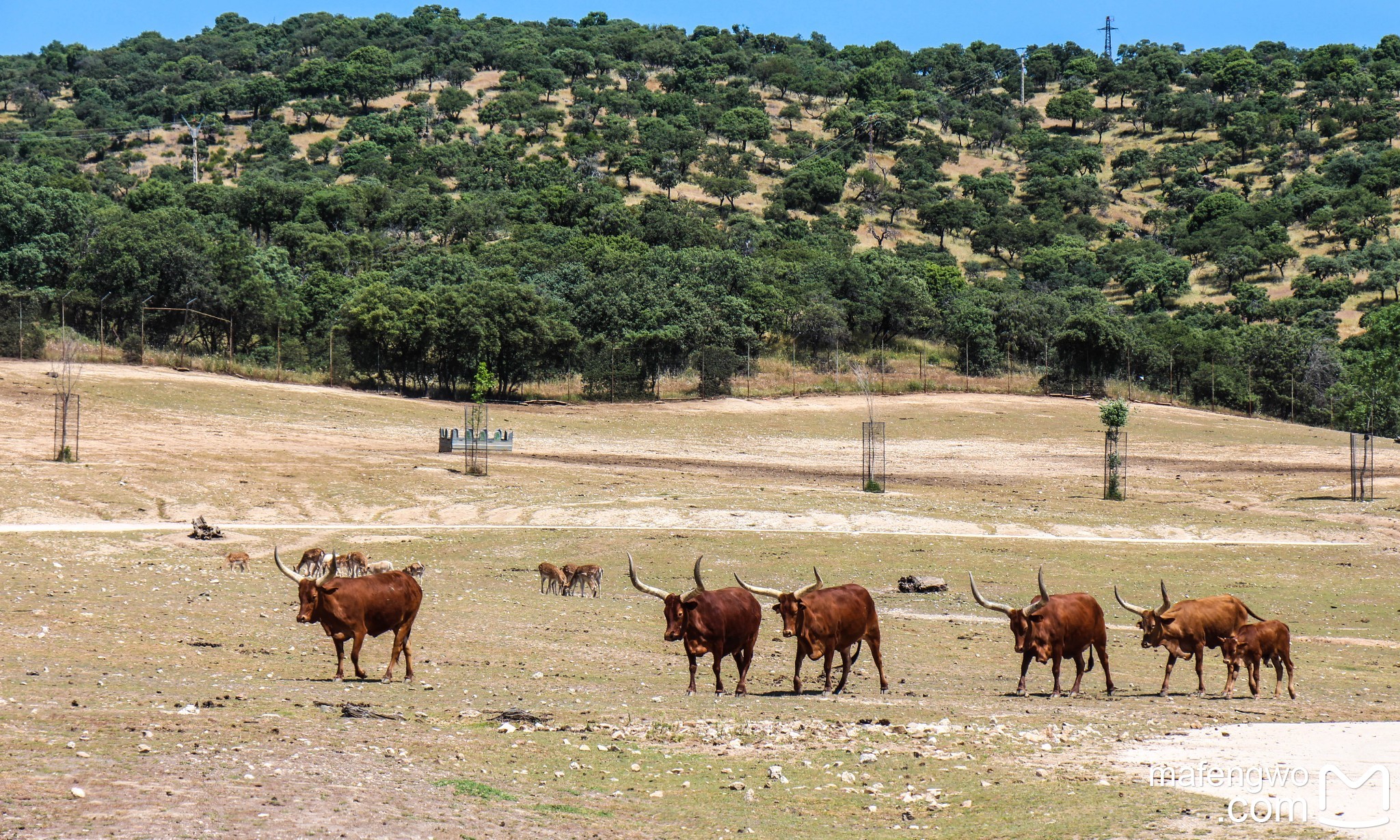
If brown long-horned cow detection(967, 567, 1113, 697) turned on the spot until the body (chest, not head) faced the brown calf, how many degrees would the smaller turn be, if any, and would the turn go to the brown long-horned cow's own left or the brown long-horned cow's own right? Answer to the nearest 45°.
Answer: approximately 180°

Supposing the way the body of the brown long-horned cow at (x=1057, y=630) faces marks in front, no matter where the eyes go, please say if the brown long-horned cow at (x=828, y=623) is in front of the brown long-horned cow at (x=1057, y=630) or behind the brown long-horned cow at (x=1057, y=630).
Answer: in front

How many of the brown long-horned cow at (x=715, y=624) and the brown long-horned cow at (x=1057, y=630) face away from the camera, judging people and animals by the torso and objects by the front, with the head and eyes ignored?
0

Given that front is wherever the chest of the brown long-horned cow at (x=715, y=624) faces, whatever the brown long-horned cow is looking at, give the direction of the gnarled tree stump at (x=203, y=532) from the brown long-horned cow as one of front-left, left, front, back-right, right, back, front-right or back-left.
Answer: right

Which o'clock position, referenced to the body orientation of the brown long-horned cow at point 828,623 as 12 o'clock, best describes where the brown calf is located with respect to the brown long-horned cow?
The brown calf is roughly at 7 o'clock from the brown long-horned cow.

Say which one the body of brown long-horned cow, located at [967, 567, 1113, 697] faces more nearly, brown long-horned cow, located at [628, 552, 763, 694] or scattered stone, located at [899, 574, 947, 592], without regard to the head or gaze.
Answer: the brown long-horned cow

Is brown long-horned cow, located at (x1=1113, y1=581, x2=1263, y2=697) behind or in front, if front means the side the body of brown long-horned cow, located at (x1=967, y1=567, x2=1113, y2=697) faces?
behind

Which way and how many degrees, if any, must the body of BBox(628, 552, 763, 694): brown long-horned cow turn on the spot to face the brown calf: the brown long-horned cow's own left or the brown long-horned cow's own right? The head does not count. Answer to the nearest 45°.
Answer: approximately 135° to the brown long-horned cow's own left

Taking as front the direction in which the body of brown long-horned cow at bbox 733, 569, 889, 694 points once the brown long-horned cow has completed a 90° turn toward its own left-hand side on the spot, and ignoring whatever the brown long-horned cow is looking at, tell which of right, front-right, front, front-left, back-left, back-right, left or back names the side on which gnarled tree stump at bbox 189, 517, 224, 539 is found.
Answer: back

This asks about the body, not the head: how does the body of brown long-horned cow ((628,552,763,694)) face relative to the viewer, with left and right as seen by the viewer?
facing the viewer and to the left of the viewer

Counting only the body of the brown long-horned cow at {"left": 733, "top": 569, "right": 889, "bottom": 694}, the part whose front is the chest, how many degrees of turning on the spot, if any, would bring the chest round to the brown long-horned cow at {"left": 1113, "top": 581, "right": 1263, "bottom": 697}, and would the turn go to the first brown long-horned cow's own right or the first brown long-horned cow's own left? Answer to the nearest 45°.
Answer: approximately 135° to the first brown long-horned cow's own left

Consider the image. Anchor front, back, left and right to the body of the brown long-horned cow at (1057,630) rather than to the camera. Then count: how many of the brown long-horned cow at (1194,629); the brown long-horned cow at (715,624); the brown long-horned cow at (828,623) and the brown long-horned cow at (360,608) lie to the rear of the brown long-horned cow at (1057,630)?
1

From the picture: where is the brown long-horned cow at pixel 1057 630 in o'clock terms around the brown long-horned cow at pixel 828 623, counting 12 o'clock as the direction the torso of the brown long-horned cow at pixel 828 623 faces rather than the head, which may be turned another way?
the brown long-horned cow at pixel 1057 630 is roughly at 7 o'clock from the brown long-horned cow at pixel 828 623.
